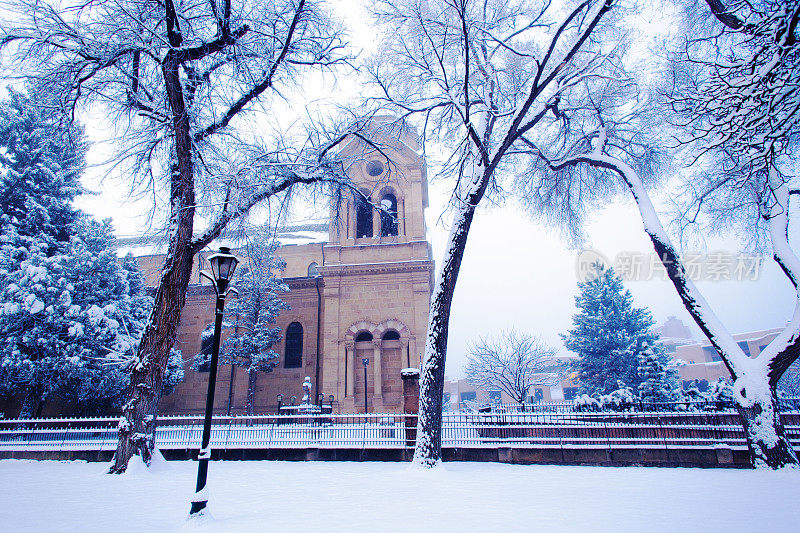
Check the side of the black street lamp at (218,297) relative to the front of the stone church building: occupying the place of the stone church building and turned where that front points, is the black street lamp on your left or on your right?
on your right

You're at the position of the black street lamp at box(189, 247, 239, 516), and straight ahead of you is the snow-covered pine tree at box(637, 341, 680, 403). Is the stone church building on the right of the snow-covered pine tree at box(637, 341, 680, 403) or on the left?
left
